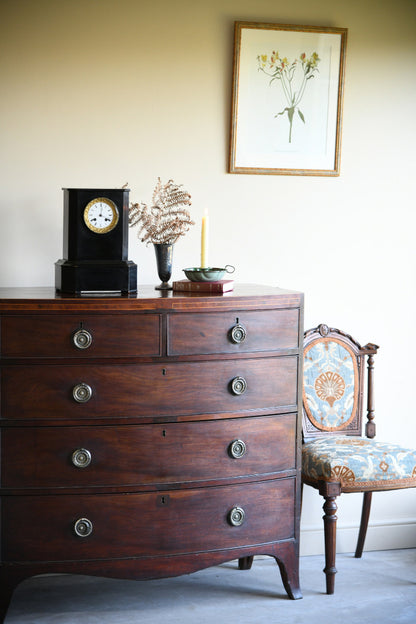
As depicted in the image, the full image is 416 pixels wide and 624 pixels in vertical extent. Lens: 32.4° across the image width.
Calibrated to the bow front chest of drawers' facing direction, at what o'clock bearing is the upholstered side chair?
The upholstered side chair is roughly at 8 o'clock from the bow front chest of drawers.

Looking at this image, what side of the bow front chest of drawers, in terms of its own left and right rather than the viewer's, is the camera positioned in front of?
front

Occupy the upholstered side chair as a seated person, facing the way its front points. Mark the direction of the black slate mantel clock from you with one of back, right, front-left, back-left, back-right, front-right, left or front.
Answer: right

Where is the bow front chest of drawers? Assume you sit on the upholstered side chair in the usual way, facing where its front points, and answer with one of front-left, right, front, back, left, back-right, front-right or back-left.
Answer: right

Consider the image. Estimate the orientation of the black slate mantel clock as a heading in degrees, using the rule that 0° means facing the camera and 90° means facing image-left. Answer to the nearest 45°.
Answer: approximately 0°

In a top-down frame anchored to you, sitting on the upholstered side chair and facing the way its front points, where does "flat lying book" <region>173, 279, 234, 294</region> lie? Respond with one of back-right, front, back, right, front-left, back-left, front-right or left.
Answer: right

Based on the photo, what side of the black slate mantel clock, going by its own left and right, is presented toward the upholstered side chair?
left

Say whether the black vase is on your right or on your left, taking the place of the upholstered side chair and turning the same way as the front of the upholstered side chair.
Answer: on your right

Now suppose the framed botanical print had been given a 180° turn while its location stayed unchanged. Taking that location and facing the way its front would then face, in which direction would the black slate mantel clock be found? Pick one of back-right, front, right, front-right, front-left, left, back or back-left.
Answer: back-left
